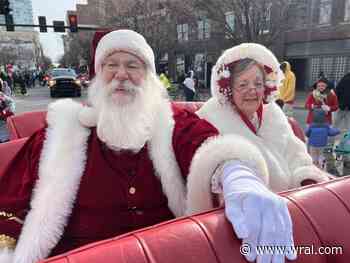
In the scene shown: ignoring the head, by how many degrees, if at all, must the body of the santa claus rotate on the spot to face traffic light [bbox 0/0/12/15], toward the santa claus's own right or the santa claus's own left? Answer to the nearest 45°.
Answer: approximately 180°

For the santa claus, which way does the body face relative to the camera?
toward the camera

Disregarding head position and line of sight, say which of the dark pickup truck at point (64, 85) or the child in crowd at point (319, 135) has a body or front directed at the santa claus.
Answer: the dark pickup truck

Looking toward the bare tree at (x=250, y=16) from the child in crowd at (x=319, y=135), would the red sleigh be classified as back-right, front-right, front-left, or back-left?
back-left

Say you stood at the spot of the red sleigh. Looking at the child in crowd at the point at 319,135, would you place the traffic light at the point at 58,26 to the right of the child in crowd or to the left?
left

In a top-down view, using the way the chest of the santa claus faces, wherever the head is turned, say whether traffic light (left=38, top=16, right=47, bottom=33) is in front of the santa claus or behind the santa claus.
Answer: behind

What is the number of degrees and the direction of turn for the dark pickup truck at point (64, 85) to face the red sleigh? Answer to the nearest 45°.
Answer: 0° — it already faces it

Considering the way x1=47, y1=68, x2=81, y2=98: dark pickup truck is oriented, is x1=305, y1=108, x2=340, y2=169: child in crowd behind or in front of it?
in front

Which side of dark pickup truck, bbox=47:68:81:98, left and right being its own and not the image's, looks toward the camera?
front
